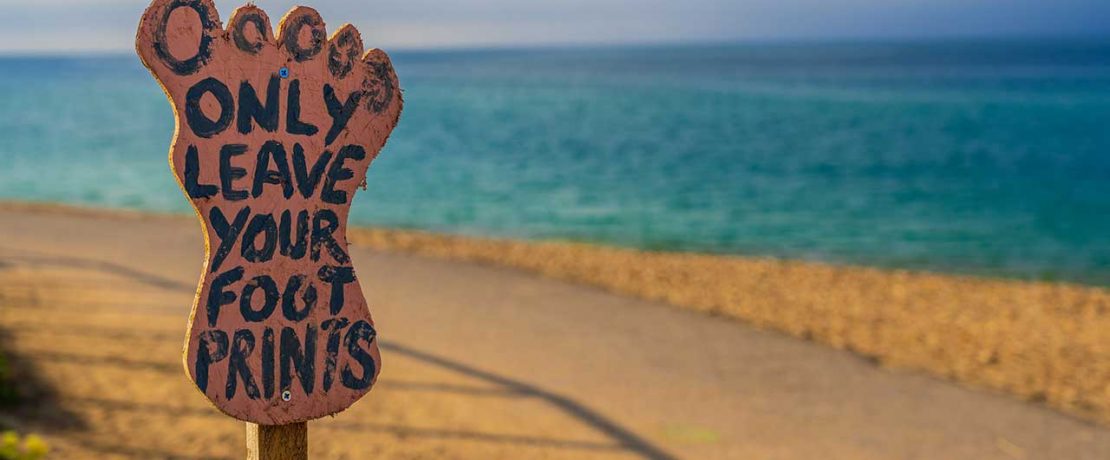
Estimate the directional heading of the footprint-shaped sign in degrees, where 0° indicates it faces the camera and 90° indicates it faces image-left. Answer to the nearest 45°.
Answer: approximately 0°
